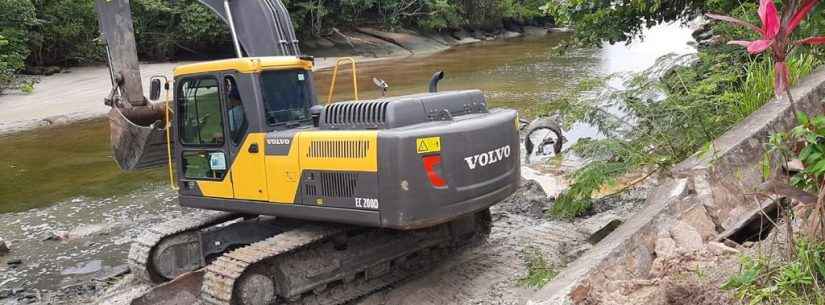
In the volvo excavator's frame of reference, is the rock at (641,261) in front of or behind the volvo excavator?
behind

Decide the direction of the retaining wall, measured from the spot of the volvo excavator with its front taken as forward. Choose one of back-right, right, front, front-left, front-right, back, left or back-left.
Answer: back

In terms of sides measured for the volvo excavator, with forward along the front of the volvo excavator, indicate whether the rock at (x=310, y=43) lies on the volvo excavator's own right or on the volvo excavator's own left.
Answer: on the volvo excavator's own right

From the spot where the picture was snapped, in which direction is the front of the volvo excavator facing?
facing away from the viewer and to the left of the viewer

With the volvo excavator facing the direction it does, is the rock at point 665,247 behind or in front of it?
behind

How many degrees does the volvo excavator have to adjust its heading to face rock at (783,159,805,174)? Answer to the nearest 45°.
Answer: approximately 180°

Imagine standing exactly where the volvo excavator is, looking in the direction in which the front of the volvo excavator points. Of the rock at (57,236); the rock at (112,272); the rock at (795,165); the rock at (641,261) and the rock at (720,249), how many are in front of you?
2

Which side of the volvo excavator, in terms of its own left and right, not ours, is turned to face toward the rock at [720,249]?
back
